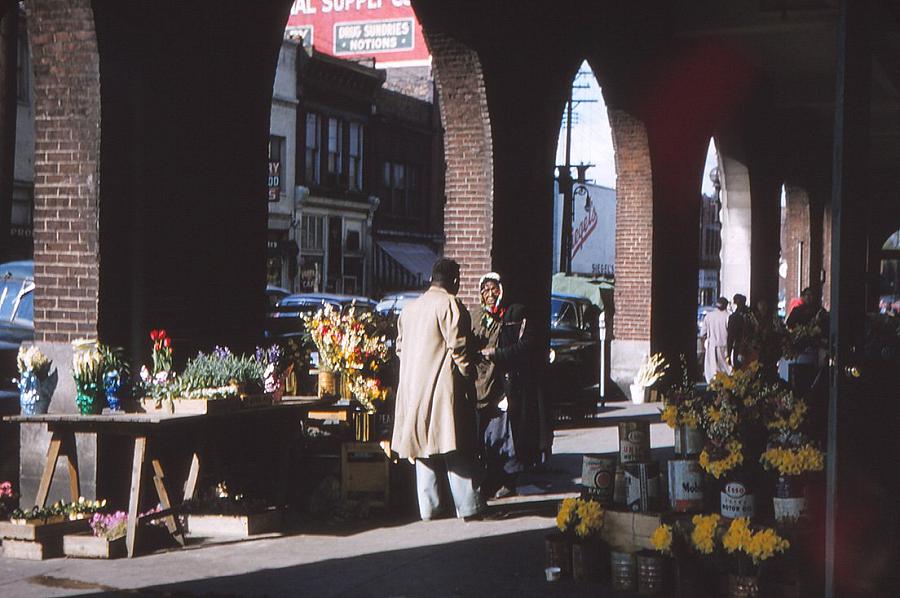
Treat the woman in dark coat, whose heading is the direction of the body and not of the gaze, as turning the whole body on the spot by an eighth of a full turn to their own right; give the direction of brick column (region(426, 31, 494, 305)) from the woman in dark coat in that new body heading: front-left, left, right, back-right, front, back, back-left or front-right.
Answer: right

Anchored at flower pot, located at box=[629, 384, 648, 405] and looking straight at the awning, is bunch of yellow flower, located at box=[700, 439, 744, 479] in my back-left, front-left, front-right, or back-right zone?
back-left

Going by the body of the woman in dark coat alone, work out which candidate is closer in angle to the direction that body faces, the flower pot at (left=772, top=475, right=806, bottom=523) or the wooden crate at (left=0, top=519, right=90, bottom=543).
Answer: the wooden crate

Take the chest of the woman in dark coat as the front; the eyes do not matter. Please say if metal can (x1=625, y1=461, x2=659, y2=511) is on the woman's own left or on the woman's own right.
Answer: on the woman's own left

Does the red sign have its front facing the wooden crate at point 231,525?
yes

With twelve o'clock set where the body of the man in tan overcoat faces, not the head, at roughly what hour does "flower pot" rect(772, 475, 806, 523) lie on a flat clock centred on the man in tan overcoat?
The flower pot is roughly at 3 o'clock from the man in tan overcoat.

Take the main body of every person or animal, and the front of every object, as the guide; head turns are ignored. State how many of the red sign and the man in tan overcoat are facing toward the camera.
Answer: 1

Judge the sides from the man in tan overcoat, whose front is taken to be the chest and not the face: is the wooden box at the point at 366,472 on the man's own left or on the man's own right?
on the man's own left

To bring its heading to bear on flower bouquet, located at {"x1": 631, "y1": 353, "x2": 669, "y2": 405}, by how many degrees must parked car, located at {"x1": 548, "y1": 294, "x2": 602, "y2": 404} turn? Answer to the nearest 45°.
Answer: approximately 45° to its left

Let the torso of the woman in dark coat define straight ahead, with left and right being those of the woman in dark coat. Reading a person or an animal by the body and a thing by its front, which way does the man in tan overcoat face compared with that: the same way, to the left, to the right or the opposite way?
the opposite way

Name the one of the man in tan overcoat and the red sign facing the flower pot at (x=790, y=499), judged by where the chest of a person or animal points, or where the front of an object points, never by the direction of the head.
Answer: the red sign
